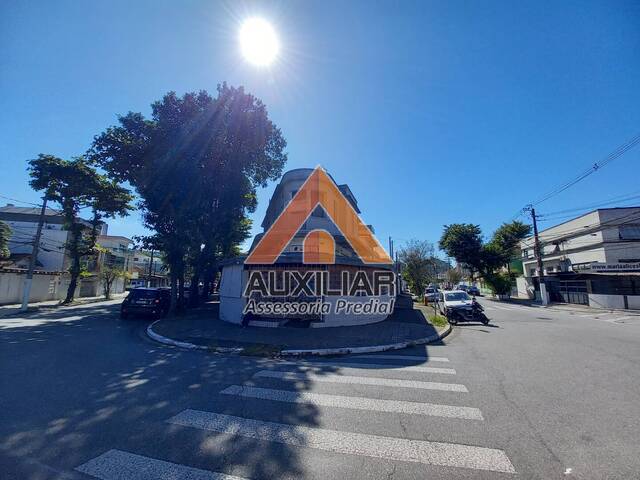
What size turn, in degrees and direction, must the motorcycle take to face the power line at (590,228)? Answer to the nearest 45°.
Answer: approximately 45° to its left

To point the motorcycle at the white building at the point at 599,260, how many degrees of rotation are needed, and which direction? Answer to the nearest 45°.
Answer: approximately 45° to its left

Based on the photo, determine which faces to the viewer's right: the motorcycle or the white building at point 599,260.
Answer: the motorcycle

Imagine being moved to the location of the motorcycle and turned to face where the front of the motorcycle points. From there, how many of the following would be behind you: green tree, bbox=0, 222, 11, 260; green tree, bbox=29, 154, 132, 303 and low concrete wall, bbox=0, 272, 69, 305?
3

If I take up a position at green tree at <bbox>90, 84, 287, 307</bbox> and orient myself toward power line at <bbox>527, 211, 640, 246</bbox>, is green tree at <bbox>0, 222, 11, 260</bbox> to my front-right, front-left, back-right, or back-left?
back-left

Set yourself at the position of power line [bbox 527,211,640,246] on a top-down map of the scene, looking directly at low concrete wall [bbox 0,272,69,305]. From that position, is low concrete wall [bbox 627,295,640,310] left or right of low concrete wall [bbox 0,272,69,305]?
left

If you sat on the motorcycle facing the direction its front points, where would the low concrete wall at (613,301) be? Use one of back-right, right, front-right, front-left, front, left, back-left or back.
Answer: front-left

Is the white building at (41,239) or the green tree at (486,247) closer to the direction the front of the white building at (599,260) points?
the white building

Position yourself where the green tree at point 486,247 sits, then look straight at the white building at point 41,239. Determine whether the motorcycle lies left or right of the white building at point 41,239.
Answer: left

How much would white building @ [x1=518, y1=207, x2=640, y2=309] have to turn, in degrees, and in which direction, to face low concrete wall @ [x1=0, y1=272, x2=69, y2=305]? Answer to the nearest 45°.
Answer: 0° — it already faces it

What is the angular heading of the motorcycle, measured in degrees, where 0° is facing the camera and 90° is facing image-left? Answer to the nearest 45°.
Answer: approximately 270°

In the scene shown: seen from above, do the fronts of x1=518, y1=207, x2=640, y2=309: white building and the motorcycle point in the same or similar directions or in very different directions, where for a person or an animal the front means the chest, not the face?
very different directions

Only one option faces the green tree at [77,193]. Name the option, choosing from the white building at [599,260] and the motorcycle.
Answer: the white building

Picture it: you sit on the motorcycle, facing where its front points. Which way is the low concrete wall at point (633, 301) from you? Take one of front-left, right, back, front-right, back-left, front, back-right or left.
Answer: front-left

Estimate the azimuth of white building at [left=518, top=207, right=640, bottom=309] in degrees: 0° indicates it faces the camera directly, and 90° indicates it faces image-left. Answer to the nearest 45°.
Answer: approximately 45°
